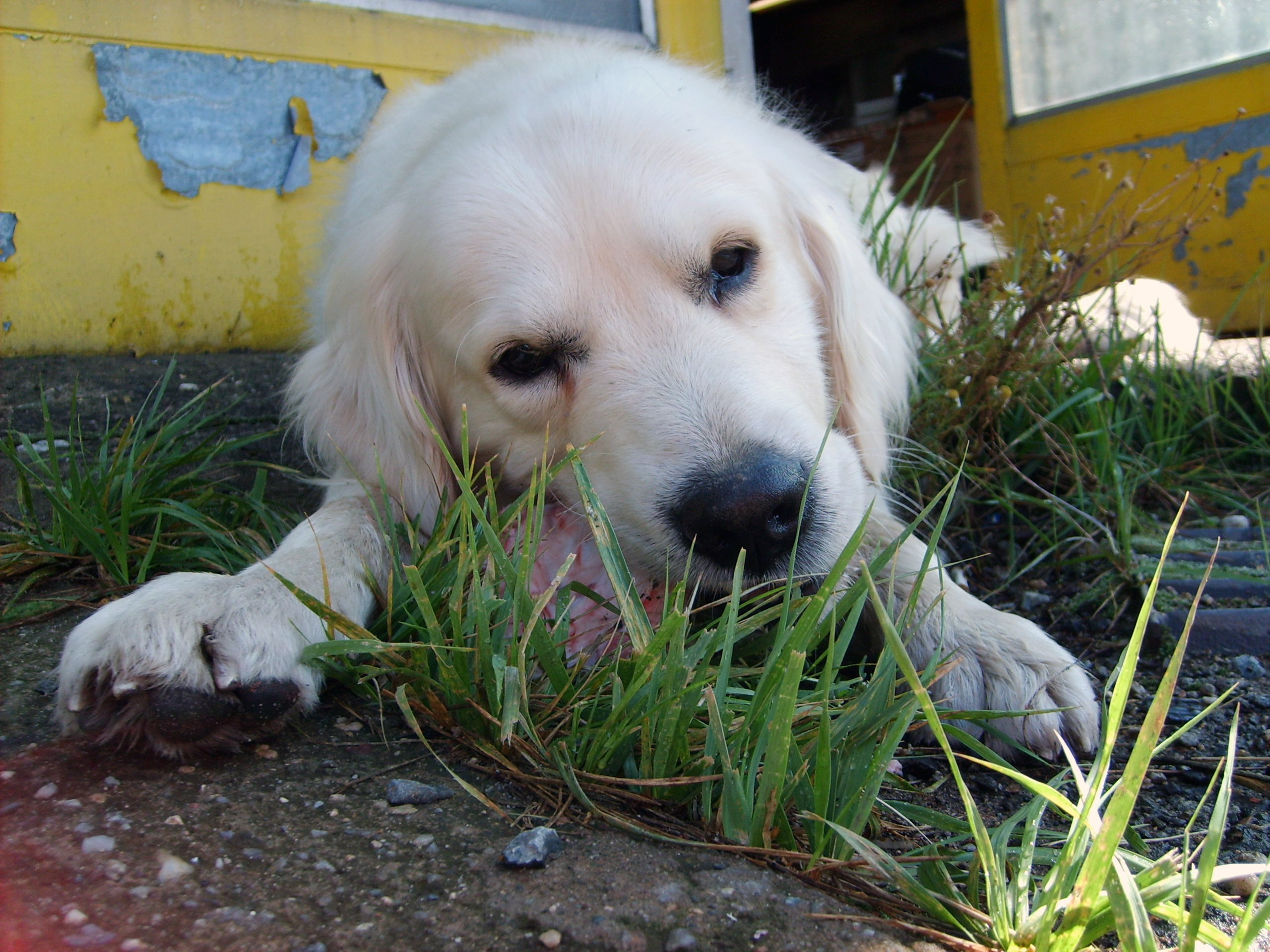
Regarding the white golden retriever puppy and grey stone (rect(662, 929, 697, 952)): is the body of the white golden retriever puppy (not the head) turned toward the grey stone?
yes

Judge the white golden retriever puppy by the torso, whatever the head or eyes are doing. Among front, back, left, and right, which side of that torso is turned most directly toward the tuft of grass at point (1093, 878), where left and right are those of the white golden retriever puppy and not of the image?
front

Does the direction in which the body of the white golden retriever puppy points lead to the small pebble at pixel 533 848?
yes

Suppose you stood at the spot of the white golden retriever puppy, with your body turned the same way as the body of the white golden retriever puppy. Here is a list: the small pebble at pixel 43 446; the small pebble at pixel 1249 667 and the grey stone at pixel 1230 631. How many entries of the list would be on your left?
2

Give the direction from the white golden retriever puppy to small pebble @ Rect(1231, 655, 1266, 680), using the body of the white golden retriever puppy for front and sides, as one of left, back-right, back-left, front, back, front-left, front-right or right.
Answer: left

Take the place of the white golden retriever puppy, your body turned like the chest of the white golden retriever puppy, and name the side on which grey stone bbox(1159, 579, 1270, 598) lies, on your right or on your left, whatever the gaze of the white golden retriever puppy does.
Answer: on your left

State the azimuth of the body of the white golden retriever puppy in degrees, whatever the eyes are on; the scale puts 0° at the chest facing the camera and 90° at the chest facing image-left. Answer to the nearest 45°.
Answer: approximately 0°

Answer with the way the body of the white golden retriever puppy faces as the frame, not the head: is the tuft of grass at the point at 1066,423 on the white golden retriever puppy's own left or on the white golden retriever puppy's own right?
on the white golden retriever puppy's own left

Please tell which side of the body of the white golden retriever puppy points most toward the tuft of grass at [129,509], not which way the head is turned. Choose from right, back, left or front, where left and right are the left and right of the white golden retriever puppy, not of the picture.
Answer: right

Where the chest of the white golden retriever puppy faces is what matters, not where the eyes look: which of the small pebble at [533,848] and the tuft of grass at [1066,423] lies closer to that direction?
the small pebble
